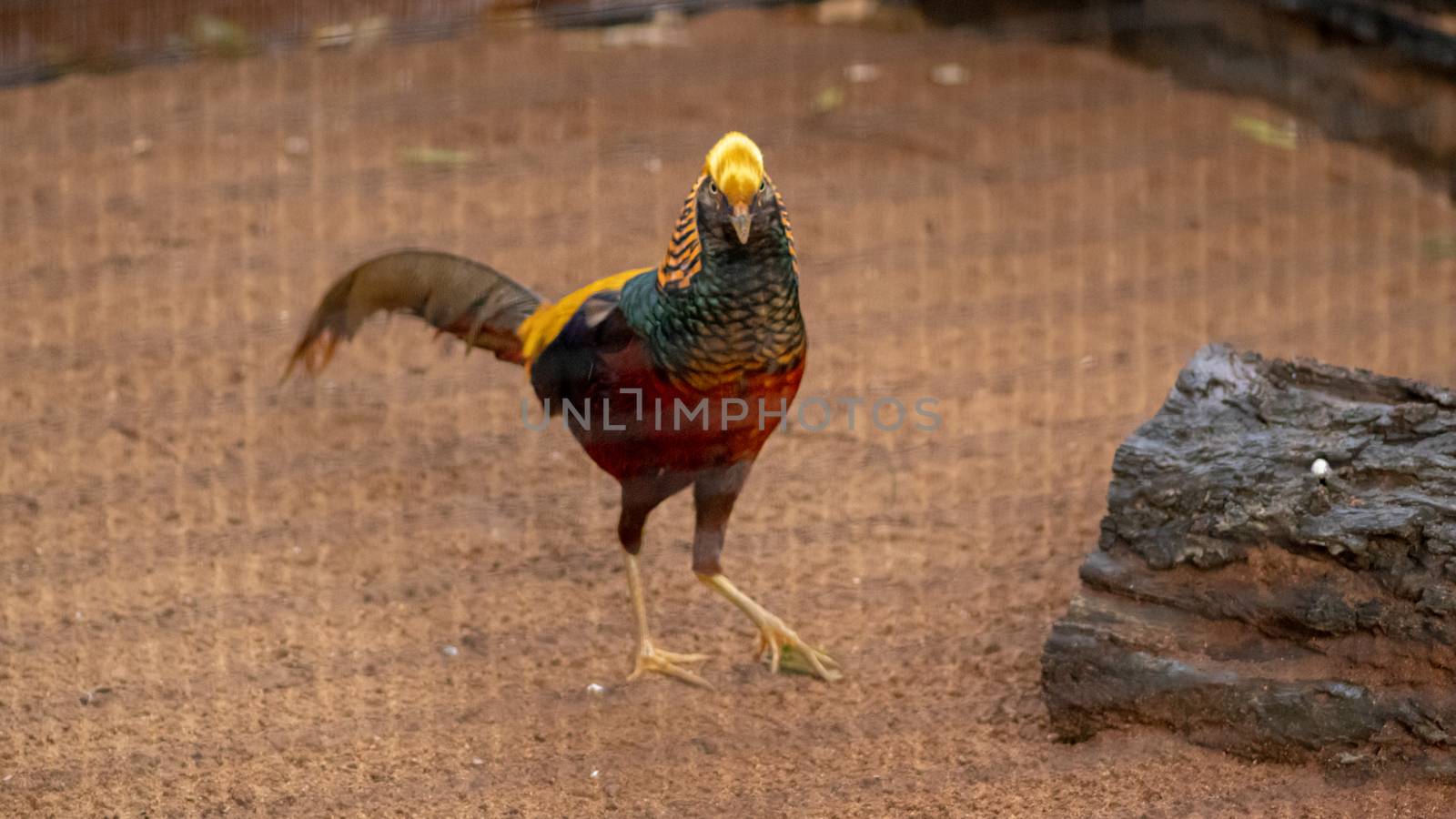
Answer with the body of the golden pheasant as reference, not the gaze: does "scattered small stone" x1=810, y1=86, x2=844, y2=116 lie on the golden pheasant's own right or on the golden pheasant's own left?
on the golden pheasant's own left

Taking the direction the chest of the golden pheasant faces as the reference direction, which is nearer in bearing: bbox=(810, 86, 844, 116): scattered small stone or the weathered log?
the weathered log

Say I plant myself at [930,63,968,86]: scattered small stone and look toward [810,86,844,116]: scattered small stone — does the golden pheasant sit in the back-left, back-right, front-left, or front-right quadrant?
front-left

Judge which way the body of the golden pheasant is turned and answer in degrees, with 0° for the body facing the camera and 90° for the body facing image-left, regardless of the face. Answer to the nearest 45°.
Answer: approximately 315°

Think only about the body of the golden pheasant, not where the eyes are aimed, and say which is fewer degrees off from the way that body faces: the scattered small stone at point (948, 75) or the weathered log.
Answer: the weathered log

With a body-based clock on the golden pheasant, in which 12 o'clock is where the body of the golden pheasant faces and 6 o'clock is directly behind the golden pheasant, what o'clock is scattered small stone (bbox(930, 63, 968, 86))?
The scattered small stone is roughly at 8 o'clock from the golden pheasant.

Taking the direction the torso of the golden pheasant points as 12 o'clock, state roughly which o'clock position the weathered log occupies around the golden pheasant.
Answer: The weathered log is roughly at 11 o'clock from the golden pheasant.

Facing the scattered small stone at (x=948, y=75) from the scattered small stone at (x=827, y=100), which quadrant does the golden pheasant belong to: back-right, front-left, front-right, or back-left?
back-right
